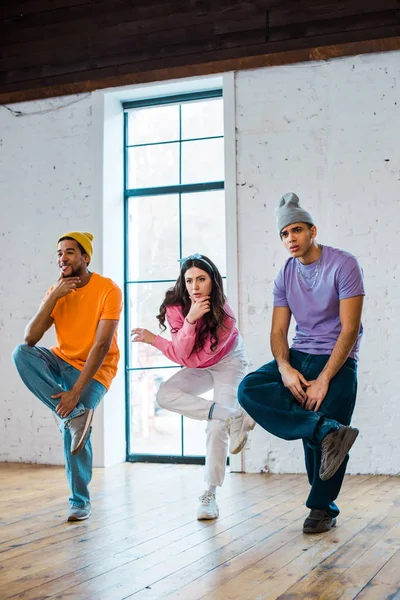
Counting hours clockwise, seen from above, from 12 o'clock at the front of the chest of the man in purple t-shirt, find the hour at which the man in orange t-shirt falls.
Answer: The man in orange t-shirt is roughly at 2 o'clock from the man in purple t-shirt.

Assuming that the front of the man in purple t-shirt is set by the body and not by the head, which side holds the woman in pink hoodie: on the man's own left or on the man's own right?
on the man's own right

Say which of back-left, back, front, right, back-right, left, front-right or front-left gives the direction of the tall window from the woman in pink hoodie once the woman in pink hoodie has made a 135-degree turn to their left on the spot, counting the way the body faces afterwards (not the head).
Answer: left

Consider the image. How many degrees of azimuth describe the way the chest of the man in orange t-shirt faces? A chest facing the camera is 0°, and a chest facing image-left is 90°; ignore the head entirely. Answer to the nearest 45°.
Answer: approximately 45°

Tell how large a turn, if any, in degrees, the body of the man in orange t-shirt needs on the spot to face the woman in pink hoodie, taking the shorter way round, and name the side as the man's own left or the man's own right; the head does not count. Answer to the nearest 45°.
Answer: approximately 135° to the man's own left

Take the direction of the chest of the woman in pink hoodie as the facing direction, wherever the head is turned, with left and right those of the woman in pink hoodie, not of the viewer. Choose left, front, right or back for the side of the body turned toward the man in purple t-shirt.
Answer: left
